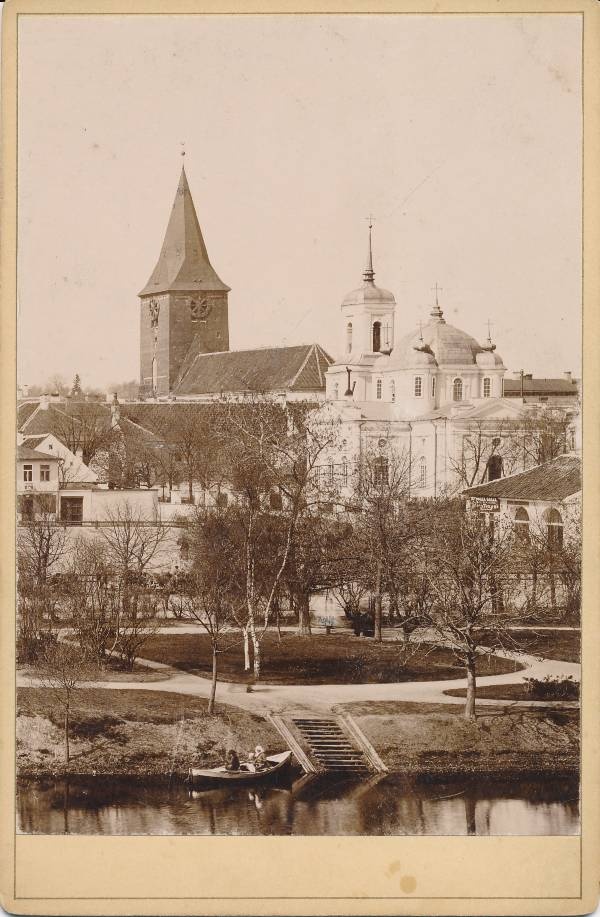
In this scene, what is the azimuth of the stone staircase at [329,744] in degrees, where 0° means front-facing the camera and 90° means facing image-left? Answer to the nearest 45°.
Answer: approximately 315°

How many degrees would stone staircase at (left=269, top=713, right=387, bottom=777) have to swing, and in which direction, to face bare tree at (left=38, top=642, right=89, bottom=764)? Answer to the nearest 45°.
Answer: approximately 135° to its right

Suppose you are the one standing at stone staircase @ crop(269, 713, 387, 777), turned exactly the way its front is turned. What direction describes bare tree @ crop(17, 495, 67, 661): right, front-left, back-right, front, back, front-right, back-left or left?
back-right

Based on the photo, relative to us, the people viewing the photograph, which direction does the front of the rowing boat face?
facing to the right of the viewer
